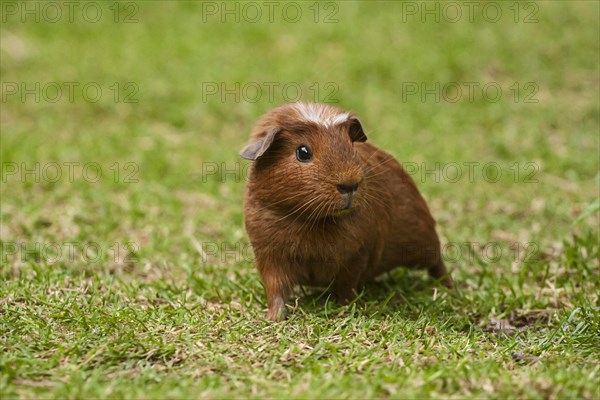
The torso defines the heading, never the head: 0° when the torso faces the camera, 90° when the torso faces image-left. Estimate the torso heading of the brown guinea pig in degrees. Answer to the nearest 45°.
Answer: approximately 45°
